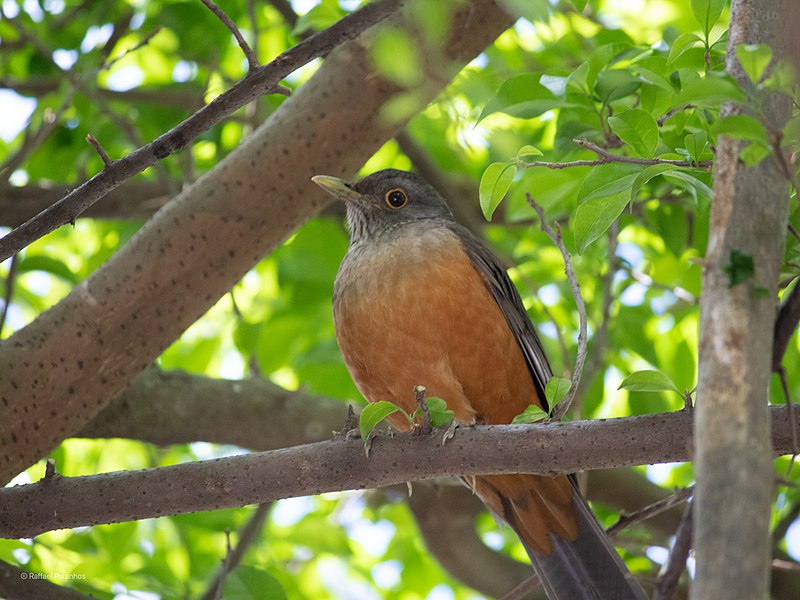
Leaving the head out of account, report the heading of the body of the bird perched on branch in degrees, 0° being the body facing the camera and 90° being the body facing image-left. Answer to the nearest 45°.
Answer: approximately 45°

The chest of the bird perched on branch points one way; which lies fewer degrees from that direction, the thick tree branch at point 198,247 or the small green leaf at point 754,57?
the thick tree branch

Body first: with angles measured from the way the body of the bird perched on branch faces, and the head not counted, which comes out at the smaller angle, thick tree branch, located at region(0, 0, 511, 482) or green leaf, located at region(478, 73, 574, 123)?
the thick tree branch

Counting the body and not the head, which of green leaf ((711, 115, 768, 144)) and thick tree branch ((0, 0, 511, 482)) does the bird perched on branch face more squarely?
the thick tree branch

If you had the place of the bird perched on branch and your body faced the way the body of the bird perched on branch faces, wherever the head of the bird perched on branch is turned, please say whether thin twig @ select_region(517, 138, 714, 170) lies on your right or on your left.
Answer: on your left

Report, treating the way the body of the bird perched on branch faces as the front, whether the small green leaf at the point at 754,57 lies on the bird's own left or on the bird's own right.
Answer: on the bird's own left

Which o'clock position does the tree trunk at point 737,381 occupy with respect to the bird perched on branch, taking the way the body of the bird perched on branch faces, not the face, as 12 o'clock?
The tree trunk is roughly at 8 o'clock from the bird perched on branch.

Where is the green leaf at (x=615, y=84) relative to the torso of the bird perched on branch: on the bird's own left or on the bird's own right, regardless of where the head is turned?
on the bird's own left

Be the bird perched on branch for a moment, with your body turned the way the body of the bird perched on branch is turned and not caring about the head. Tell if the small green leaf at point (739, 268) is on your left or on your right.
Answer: on your left
